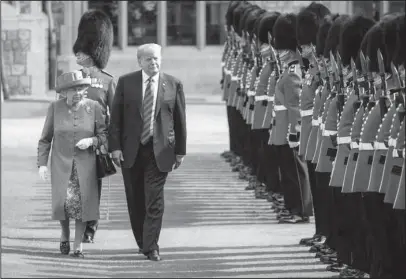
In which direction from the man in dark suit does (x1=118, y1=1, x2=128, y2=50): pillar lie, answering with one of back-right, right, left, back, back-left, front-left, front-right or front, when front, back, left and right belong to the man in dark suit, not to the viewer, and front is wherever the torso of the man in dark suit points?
back

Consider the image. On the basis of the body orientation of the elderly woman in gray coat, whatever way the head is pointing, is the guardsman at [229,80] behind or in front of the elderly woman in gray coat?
behind

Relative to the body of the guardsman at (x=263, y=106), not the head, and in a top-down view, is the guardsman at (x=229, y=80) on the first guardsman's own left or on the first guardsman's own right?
on the first guardsman's own right

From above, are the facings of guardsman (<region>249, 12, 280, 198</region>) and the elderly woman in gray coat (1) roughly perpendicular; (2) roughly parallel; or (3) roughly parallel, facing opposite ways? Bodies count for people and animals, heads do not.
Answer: roughly perpendicular

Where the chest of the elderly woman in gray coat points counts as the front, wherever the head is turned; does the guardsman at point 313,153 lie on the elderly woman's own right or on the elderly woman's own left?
on the elderly woman's own left

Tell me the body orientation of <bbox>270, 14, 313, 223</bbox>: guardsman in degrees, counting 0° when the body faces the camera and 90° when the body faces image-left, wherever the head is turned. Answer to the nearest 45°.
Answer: approximately 90°

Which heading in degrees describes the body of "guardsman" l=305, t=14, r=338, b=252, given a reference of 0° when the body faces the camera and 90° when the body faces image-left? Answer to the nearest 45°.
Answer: approximately 90°

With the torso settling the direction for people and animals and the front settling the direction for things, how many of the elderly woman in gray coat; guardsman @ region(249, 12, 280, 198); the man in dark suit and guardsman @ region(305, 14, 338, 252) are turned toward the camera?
2

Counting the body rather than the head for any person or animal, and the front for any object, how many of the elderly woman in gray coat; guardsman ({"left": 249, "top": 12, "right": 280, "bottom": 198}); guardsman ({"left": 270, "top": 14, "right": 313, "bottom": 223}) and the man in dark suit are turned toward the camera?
2

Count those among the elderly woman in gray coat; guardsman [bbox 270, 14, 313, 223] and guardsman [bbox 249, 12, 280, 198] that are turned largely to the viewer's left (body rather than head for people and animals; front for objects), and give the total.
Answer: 2
